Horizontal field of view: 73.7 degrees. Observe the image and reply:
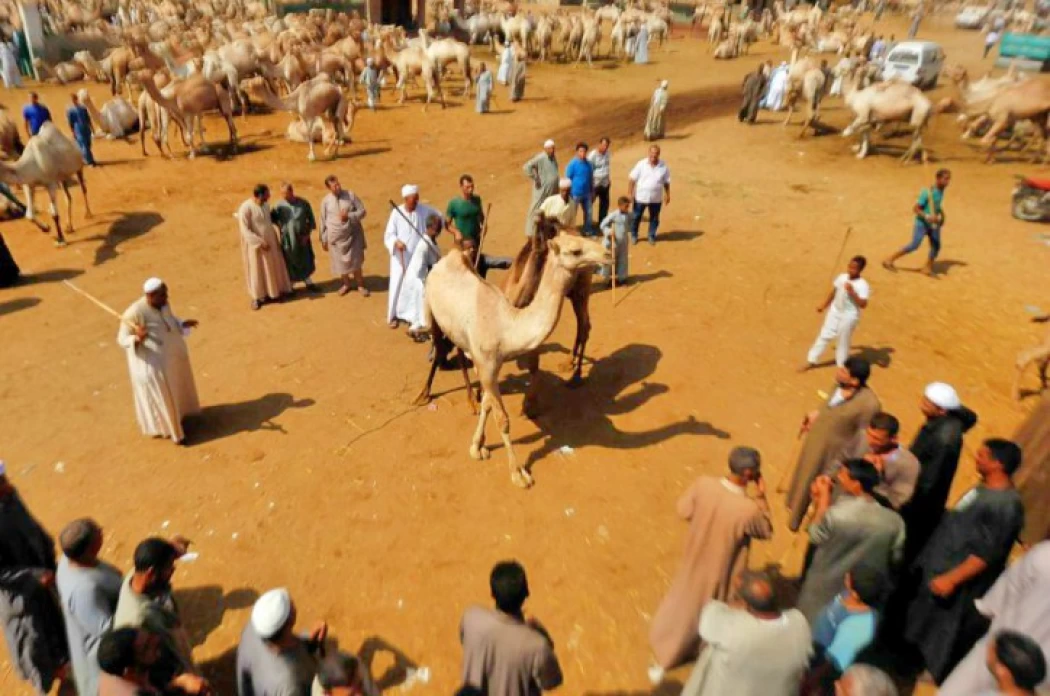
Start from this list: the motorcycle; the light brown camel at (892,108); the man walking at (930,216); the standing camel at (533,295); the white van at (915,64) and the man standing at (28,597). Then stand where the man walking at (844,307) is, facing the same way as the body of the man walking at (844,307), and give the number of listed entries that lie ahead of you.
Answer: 2

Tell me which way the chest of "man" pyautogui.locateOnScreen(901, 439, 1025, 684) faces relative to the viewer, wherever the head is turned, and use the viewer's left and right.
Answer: facing to the left of the viewer

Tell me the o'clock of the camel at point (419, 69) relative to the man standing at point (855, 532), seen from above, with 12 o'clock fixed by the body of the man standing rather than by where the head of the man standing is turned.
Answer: The camel is roughly at 12 o'clock from the man standing.

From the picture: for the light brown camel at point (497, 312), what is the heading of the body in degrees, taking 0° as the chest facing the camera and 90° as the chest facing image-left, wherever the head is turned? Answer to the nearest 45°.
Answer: approximately 315°

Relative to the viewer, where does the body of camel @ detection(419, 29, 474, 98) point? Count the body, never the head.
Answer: to the viewer's left

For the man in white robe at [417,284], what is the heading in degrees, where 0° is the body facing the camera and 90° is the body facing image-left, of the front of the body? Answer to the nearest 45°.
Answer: approximately 270°

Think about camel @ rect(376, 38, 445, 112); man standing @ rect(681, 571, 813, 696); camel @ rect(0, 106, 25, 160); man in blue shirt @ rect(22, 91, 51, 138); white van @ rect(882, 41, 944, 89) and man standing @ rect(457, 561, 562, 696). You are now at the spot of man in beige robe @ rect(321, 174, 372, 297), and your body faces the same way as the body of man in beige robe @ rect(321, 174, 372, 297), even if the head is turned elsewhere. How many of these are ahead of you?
2

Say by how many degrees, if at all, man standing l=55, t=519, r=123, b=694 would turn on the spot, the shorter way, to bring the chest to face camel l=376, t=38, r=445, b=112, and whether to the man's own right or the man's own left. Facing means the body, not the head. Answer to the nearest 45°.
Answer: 0° — they already face it

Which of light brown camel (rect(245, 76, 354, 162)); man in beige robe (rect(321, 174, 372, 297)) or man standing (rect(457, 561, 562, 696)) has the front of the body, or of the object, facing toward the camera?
the man in beige robe

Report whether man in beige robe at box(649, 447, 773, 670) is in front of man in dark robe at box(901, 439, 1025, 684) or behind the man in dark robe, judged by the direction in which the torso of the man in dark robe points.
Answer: in front

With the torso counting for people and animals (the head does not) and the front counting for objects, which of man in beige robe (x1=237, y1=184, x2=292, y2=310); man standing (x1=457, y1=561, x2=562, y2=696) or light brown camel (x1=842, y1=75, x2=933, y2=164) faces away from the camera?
the man standing

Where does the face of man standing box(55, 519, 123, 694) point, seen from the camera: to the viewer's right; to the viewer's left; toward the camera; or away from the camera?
away from the camera
